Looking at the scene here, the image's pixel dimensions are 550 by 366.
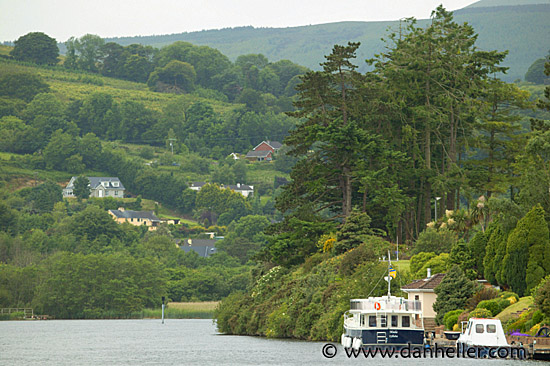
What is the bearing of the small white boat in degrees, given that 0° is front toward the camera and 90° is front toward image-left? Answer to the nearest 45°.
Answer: approximately 45°

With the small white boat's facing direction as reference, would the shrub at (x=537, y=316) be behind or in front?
behind
